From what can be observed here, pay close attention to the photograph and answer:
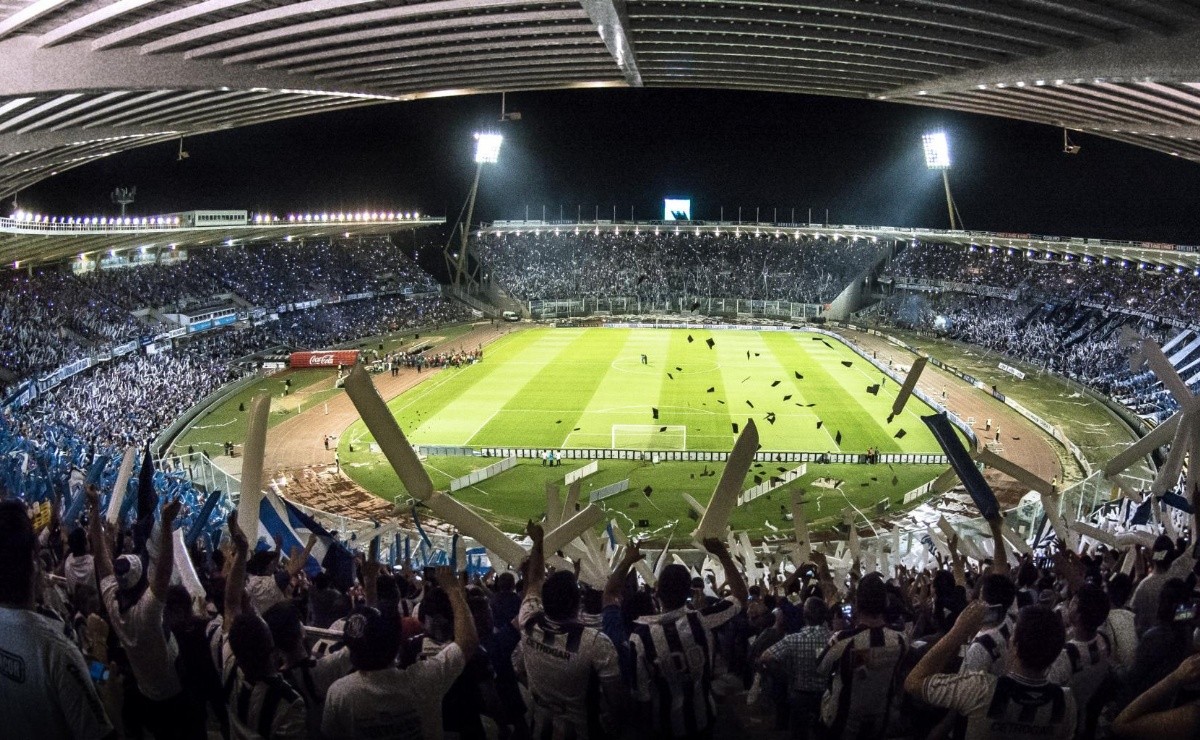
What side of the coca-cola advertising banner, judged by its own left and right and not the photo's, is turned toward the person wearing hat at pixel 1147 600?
front

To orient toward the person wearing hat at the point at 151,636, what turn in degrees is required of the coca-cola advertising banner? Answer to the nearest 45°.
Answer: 0° — it already faces them

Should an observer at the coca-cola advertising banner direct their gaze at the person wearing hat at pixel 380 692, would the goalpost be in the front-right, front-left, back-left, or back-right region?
front-left

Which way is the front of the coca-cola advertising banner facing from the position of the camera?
facing the viewer

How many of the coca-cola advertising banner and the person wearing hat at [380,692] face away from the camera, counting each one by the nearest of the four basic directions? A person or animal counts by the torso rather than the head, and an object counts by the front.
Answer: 1

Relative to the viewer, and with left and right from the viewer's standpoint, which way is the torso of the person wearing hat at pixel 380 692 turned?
facing away from the viewer

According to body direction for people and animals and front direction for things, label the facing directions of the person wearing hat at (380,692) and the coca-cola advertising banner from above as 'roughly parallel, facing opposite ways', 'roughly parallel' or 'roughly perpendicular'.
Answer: roughly parallel, facing opposite ways

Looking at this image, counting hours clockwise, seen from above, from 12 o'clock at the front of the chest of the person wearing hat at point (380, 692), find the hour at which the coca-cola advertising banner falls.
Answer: The coca-cola advertising banner is roughly at 12 o'clock from the person wearing hat.

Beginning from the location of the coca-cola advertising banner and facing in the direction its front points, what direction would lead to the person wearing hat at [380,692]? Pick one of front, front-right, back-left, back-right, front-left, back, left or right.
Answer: front

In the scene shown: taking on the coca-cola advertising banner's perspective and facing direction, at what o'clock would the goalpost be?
The goalpost is roughly at 11 o'clock from the coca-cola advertising banner.

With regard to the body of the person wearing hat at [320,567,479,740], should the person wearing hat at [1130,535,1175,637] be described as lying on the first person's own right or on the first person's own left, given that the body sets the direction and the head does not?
on the first person's own right

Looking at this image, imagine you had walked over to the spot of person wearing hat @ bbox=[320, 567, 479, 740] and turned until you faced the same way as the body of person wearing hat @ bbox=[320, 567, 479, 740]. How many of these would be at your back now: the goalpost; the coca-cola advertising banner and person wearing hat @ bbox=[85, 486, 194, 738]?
0

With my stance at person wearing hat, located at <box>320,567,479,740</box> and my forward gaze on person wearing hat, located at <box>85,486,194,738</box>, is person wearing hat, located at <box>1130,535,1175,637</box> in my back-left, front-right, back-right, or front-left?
back-right

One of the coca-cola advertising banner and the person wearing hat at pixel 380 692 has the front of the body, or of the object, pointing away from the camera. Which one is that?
the person wearing hat

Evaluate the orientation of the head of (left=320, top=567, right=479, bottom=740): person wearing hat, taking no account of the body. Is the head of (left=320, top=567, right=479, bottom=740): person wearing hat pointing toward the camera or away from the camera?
away from the camera
